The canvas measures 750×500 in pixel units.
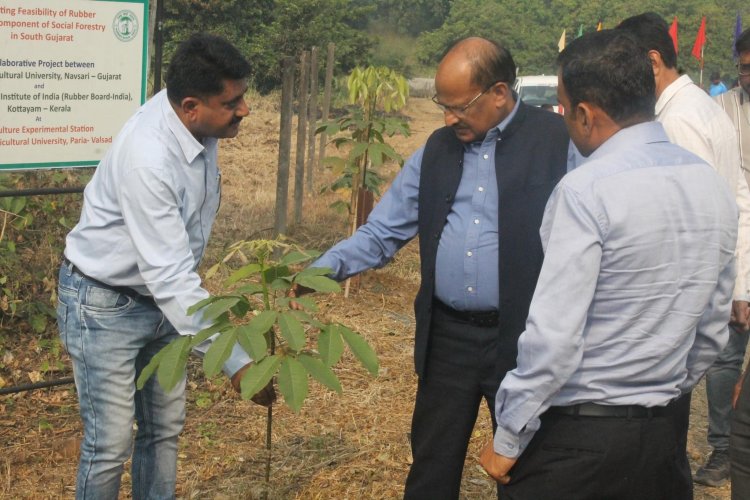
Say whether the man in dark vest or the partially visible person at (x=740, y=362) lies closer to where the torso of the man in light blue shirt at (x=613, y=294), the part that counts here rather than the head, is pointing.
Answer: the man in dark vest

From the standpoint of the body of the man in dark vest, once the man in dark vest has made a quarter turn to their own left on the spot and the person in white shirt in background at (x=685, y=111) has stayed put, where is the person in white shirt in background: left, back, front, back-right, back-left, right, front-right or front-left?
left

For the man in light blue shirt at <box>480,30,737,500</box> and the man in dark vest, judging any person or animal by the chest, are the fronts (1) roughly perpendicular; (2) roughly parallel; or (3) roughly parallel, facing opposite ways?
roughly perpendicular

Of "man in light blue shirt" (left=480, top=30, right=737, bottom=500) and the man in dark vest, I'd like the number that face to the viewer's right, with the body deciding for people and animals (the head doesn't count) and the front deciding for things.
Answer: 0

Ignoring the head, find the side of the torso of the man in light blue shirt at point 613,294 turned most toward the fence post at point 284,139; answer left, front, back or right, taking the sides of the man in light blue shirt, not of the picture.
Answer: front

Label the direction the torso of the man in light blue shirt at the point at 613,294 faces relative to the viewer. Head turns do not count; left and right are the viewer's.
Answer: facing away from the viewer and to the left of the viewer

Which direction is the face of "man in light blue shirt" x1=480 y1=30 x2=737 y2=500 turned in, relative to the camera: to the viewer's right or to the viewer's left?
to the viewer's left

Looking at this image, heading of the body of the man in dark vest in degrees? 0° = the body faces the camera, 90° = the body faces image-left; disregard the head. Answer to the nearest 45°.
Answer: approximately 45°

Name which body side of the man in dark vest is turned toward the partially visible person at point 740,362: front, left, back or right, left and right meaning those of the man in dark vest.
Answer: left

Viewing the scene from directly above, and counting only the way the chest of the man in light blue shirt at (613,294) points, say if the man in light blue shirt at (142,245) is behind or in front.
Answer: in front

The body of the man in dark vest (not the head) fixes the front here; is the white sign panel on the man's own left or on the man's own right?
on the man's own right

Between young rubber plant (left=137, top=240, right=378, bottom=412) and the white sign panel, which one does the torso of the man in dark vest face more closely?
the young rubber plant

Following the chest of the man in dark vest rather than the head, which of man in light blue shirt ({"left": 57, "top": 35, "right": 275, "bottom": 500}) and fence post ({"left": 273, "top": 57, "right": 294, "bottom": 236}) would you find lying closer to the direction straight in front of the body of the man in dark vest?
the man in light blue shirt

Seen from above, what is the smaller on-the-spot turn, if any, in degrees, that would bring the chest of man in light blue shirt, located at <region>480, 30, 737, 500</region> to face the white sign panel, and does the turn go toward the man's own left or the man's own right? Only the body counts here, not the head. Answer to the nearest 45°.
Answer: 0° — they already face it
